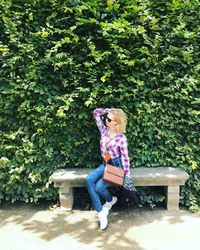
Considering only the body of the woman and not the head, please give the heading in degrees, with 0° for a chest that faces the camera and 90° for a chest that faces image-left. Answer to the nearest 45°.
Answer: approximately 45°

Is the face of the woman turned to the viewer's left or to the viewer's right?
to the viewer's left
